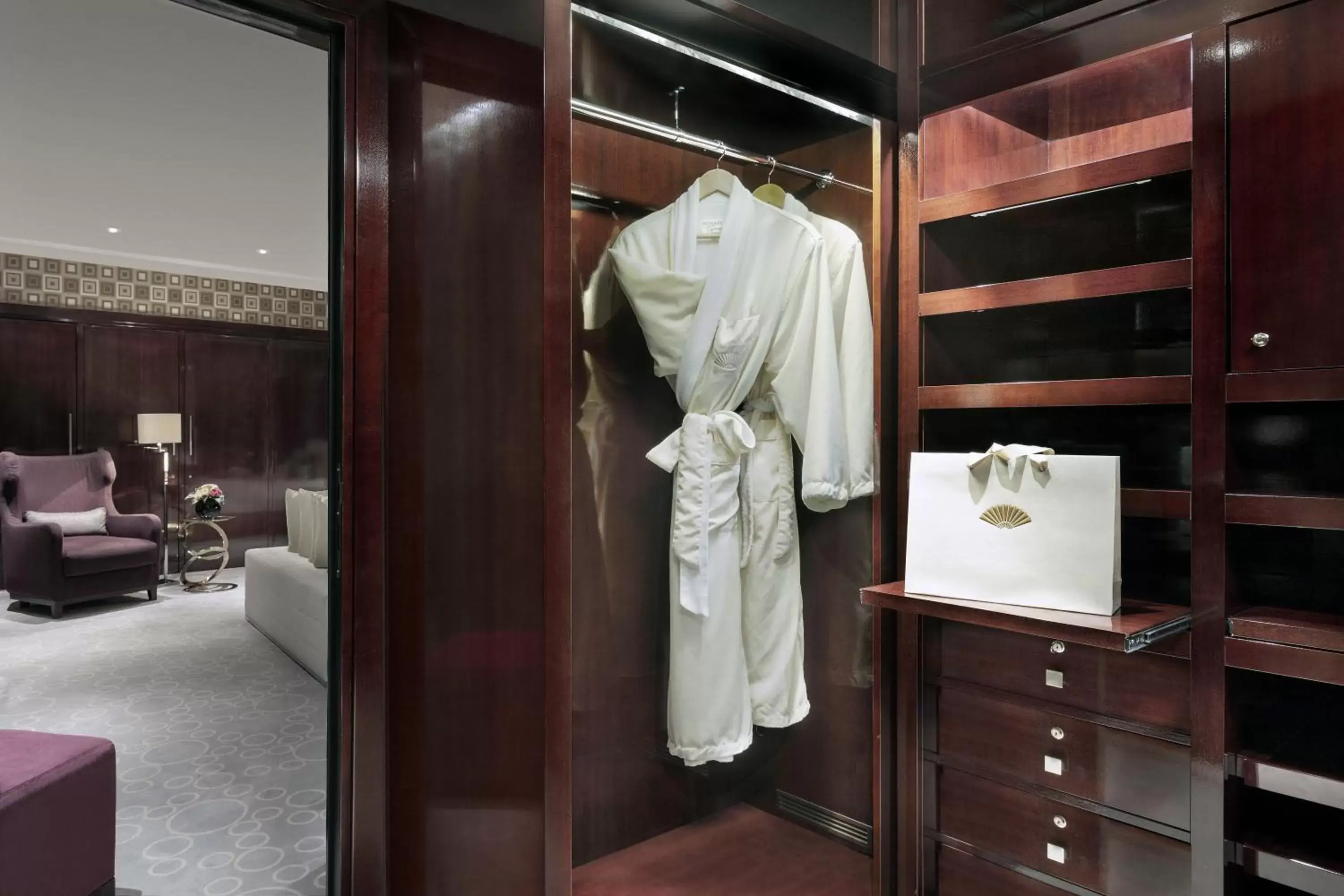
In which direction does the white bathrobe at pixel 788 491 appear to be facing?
toward the camera

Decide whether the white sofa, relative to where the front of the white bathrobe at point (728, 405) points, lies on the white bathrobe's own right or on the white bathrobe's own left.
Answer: on the white bathrobe's own right

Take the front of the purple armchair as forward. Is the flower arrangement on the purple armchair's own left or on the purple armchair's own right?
on the purple armchair's own left

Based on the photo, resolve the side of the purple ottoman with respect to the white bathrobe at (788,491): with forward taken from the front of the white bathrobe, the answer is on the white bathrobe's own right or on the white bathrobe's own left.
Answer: on the white bathrobe's own right

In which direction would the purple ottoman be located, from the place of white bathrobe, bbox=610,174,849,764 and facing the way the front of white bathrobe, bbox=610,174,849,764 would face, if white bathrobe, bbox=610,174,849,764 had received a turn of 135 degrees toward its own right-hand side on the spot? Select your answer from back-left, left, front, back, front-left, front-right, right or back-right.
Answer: front-left

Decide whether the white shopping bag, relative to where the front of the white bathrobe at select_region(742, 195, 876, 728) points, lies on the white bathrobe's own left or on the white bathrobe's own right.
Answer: on the white bathrobe's own left

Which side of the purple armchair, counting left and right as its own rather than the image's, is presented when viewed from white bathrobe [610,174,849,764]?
front

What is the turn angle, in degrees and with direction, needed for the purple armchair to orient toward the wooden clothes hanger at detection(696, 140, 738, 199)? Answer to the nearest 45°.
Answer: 0° — it already faces it

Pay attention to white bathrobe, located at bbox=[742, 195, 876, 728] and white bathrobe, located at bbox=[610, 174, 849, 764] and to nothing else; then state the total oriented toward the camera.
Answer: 2

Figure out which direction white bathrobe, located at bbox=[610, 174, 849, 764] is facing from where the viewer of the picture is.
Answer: facing the viewer

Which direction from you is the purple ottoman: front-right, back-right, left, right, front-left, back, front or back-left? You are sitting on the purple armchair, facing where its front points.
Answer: front-right

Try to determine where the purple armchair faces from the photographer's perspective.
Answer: facing the viewer and to the right of the viewer
